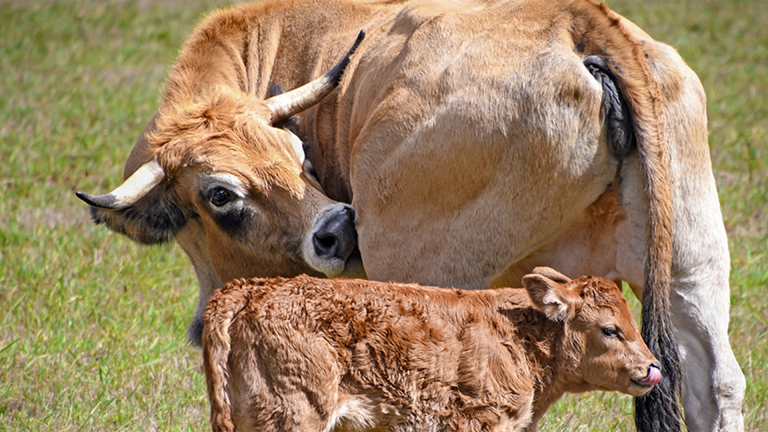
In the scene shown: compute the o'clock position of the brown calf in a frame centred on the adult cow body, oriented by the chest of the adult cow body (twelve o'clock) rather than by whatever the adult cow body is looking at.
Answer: The brown calf is roughly at 9 o'clock from the adult cow body.

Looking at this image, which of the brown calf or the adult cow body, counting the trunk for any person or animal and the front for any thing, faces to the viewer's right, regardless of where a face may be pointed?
the brown calf

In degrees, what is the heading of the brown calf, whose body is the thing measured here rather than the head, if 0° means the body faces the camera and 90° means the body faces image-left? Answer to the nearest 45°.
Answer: approximately 270°

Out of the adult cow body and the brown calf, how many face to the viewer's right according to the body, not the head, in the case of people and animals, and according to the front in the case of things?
1

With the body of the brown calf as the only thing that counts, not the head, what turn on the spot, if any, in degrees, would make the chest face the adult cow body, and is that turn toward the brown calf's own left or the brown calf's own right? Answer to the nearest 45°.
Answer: approximately 45° to the brown calf's own left

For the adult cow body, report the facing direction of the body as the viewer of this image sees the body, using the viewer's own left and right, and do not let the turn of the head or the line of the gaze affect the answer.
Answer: facing away from the viewer and to the left of the viewer
